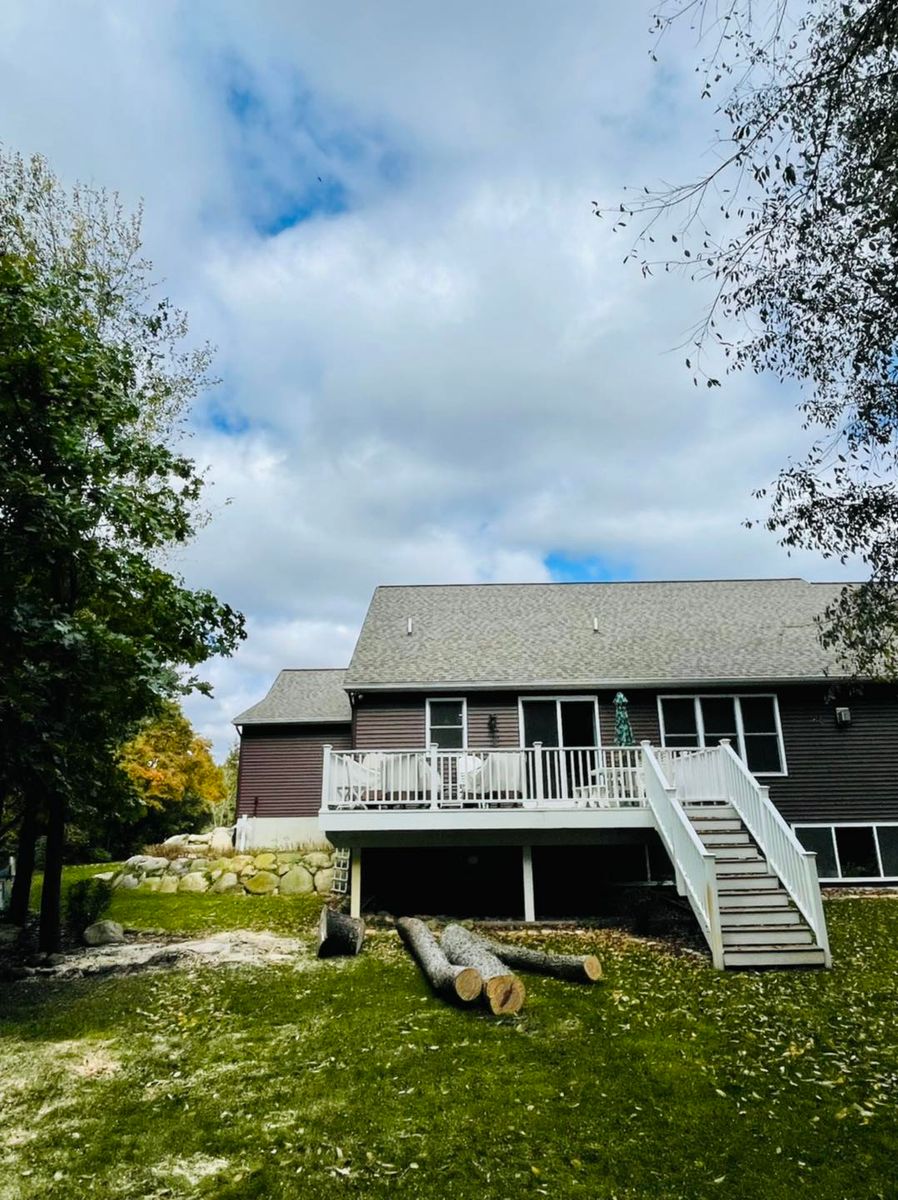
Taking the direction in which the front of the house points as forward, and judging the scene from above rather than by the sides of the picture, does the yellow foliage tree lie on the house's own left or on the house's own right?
on the house's own left

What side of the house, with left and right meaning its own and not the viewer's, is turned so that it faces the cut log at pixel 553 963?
back

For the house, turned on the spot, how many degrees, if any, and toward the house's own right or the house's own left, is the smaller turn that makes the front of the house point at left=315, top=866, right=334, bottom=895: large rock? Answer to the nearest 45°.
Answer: approximately 90° to the house's own left

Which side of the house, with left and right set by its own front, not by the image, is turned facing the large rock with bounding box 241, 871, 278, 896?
left

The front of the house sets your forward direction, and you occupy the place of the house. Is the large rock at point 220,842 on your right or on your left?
on your left

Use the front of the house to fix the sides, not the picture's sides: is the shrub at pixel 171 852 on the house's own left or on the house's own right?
on the house's own left

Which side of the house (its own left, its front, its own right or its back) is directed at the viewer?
back

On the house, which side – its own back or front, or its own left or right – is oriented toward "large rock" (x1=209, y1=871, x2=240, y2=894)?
left
